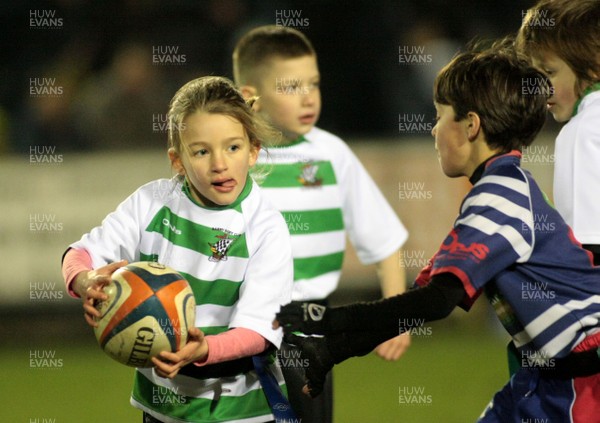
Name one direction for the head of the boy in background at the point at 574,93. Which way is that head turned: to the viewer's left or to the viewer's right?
to the viewer's left

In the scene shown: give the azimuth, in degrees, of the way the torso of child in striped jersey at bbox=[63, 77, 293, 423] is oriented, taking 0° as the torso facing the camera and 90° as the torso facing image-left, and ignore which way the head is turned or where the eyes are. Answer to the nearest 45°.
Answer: approximately 0°

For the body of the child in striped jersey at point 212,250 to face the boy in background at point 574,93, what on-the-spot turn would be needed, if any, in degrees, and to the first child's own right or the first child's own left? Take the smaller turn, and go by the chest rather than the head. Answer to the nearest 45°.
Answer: approximately 90° to the first child's own left

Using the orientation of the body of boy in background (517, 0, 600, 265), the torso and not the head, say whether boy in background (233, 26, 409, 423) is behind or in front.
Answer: in front

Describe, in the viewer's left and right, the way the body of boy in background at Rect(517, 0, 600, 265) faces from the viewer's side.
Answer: facing to the left of the viewer

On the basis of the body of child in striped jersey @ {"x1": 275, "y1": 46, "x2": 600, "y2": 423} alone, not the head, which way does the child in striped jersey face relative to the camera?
to the viewer's left

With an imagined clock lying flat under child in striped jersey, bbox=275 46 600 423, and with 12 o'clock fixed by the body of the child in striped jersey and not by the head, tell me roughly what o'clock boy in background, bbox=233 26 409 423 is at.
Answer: The boy in background is roughly at 2 o'clock from the child in striped jersey.

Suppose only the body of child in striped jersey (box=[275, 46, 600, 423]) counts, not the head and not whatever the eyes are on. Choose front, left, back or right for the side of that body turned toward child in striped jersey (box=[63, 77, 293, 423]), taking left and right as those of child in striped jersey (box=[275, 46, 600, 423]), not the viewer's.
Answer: front

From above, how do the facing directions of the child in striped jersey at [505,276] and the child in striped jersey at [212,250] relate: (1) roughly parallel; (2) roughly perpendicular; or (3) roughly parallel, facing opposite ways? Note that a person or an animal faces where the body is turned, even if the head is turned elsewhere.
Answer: roughly perpendicular

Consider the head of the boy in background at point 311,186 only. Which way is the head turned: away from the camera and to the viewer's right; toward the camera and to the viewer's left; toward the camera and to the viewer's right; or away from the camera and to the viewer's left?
toward the camera and to the viewer's right

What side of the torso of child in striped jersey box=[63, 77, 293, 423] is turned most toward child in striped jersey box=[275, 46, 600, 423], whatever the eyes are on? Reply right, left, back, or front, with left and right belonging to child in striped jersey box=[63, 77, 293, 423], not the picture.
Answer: left
